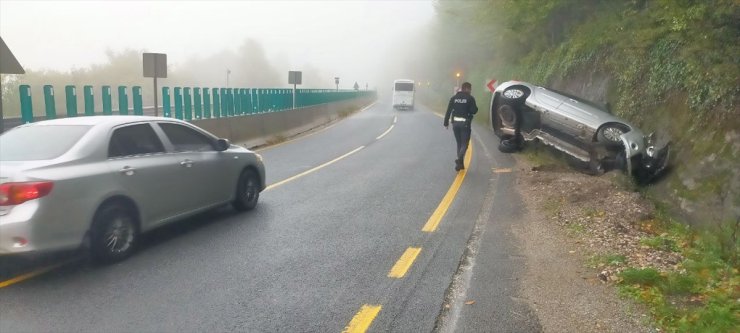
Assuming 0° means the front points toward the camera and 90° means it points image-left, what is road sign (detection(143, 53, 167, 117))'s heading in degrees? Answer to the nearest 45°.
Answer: approximately 180°

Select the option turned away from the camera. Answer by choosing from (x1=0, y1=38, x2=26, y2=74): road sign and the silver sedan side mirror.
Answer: the road sign

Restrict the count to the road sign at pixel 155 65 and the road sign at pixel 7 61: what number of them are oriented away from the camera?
2

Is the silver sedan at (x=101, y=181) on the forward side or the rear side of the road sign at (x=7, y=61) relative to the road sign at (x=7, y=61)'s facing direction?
on the rear side

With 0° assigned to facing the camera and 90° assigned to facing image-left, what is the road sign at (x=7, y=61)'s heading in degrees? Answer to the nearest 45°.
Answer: approximately 180°

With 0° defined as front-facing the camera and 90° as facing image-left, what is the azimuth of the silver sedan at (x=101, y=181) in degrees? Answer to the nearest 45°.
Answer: approximately 225°

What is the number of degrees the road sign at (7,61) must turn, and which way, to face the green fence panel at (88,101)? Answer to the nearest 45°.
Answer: approximately 45° to its right

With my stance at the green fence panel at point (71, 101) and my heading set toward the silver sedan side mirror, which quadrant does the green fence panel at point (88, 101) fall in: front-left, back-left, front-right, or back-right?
back-left

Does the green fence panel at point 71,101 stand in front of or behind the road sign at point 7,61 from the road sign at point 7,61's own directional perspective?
in front
